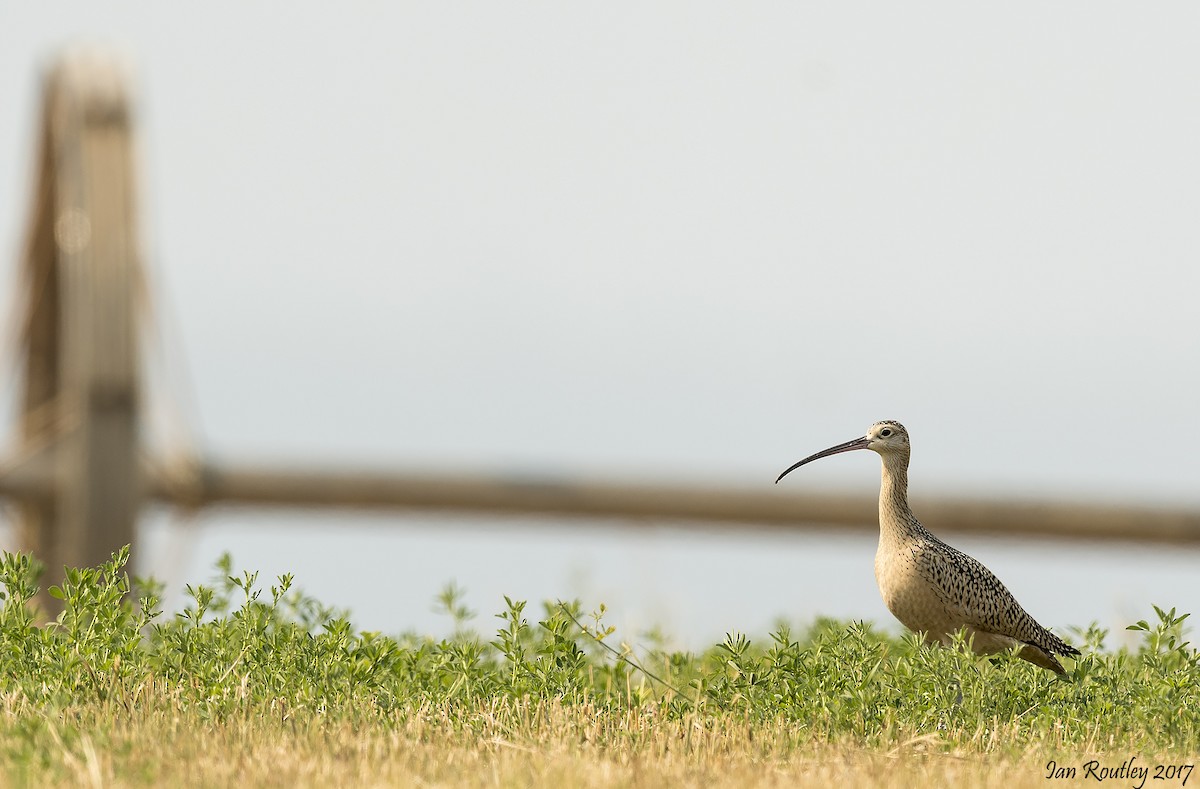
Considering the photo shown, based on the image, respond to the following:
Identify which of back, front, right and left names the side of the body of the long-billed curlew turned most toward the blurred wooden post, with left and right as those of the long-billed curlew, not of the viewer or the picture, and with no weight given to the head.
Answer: right

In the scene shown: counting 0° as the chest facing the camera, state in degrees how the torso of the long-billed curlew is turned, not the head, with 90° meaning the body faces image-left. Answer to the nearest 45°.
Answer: approximately 90°
